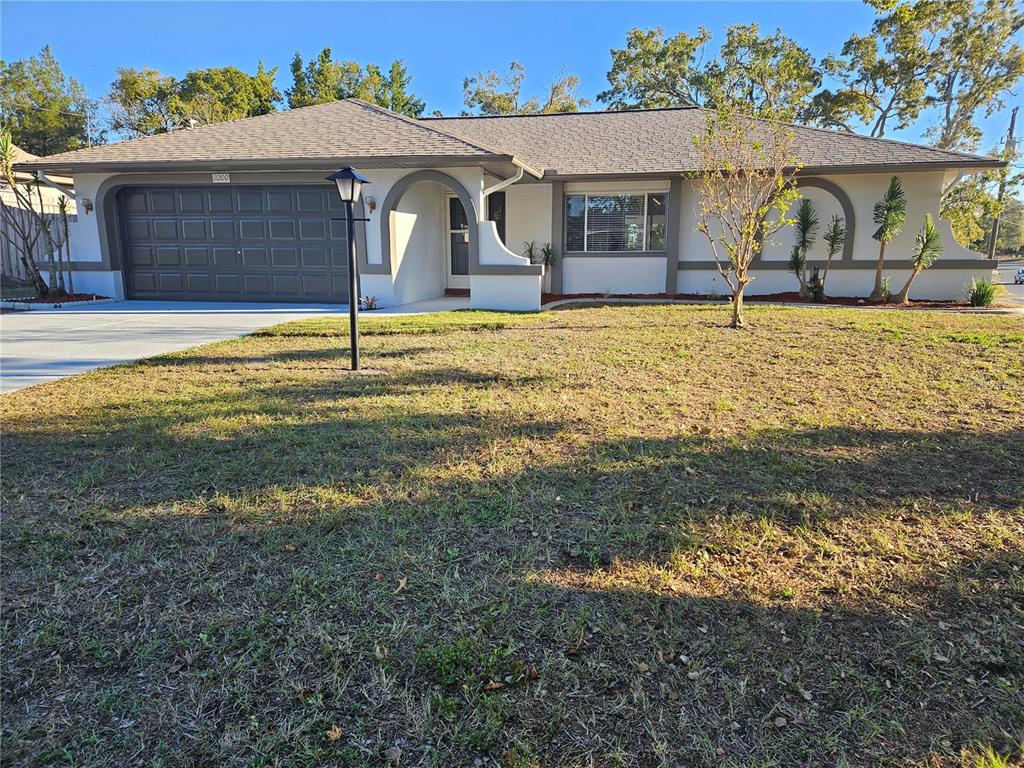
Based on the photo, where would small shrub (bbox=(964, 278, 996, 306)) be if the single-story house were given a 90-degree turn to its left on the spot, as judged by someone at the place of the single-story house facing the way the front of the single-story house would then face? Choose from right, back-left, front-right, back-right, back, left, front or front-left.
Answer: front

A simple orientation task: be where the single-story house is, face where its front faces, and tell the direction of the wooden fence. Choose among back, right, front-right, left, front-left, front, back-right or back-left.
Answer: right

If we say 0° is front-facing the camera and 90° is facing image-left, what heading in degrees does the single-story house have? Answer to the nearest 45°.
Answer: approximately 0°

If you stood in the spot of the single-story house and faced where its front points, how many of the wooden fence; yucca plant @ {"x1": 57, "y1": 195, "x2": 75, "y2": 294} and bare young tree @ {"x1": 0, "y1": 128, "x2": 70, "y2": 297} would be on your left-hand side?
0

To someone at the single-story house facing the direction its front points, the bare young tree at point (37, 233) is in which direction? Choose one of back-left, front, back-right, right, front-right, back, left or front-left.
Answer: right

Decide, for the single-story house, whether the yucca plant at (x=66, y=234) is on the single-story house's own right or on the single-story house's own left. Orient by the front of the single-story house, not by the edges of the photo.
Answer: on the single-story house's own right
